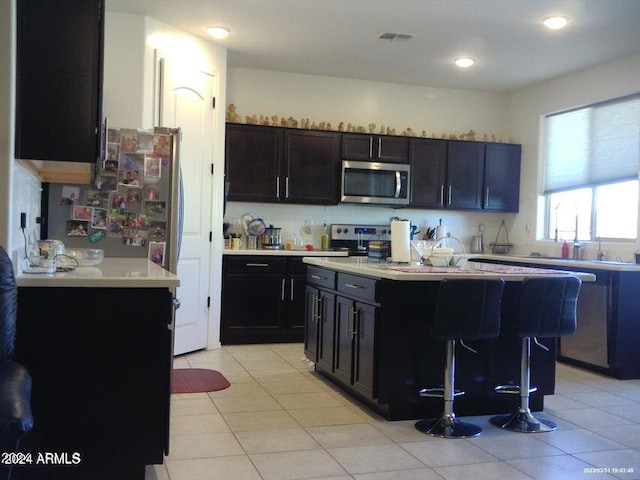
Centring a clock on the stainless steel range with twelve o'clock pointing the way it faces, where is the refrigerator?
The refrigerator is roughly at 1 o'clock from the stainless steel range.

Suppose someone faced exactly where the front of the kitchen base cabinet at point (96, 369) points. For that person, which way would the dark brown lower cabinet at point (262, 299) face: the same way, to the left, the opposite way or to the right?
to the right

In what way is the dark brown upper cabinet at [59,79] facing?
to the viewer's right

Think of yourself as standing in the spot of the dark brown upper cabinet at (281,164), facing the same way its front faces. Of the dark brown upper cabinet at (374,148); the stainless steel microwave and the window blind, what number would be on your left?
3

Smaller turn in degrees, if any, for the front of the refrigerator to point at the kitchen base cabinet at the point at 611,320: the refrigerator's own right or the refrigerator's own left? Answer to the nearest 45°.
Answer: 0° — it already faces it

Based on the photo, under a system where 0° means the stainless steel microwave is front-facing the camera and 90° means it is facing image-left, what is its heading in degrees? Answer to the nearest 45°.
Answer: approximately 0°

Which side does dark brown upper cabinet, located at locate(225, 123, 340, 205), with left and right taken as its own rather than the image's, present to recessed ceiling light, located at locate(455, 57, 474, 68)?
left

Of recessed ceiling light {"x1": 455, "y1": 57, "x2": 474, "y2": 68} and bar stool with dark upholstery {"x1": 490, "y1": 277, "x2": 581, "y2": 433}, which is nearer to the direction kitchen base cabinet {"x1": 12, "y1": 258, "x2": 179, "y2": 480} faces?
the bar stool with dark upholstery

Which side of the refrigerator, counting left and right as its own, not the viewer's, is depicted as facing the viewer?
right

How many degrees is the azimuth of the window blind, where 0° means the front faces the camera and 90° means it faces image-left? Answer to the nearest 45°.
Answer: approximately 45°

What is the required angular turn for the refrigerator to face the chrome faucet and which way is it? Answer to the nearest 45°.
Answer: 0° — it already faces it

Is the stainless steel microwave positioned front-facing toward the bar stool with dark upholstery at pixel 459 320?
yes
